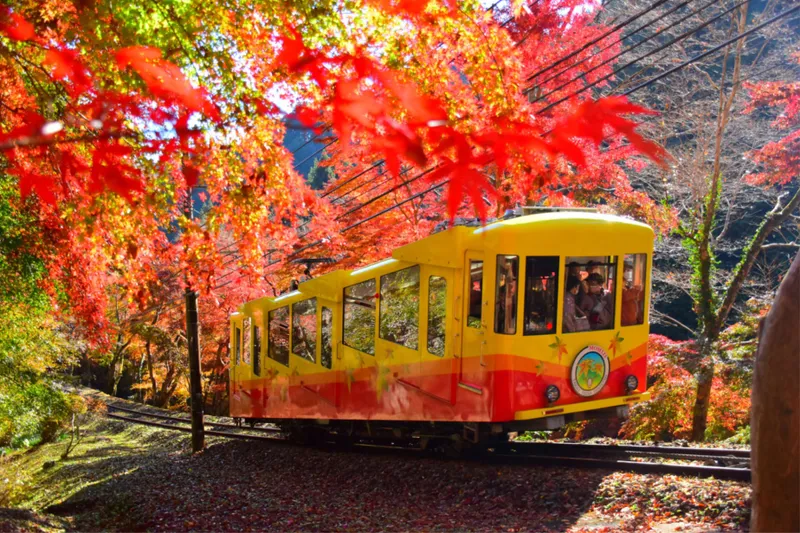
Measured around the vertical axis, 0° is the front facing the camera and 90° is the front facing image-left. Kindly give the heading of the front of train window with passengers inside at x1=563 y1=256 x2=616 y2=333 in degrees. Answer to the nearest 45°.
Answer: approximately 315°

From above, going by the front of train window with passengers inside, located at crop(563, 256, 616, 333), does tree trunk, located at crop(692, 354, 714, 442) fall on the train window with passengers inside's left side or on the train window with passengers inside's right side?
on the train window with passengers inside's left side
